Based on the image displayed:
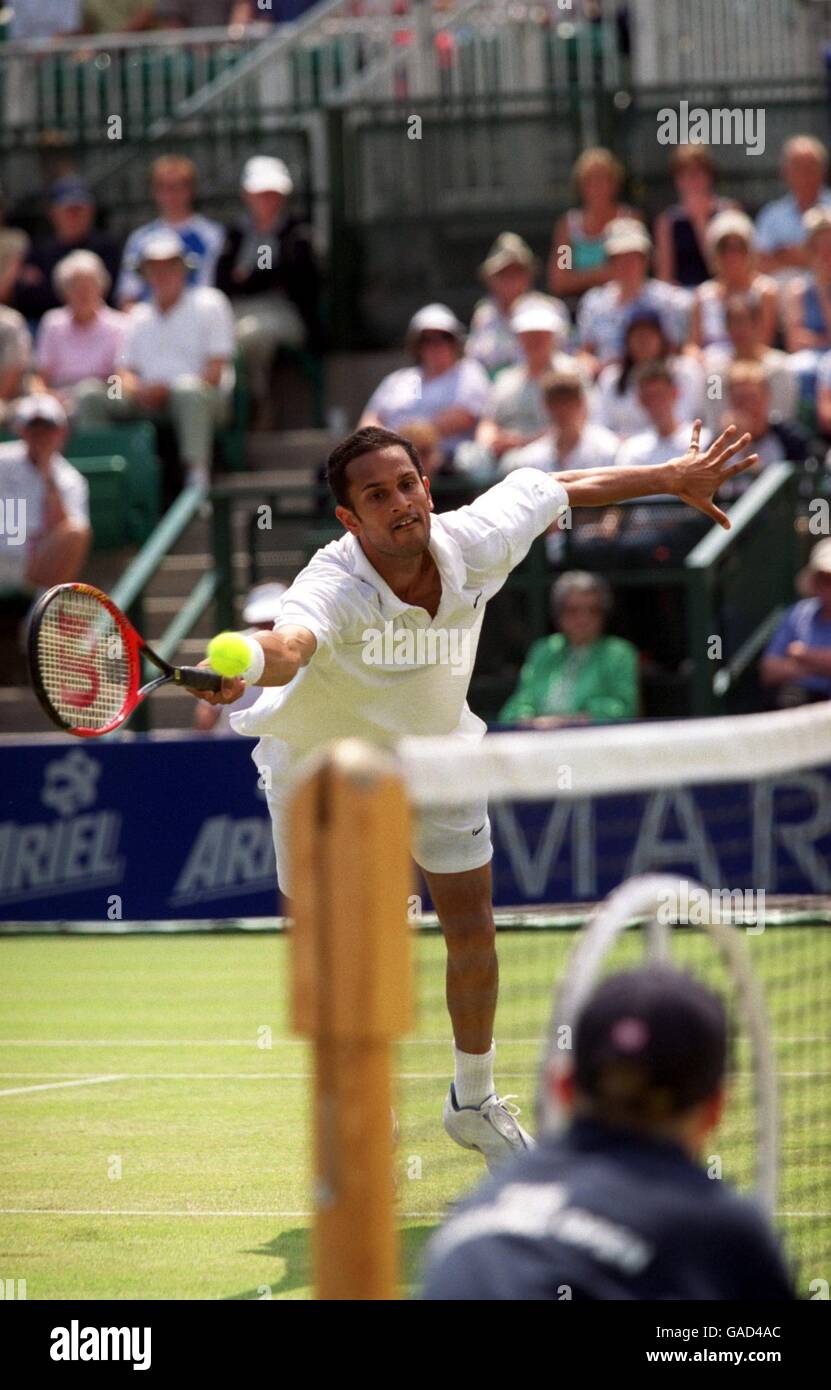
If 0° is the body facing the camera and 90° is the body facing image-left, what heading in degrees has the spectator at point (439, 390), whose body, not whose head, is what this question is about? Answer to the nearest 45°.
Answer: approximately 0°

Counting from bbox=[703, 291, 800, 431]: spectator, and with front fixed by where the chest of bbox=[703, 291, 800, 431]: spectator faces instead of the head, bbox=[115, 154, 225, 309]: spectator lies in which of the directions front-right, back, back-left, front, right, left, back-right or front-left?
back-right

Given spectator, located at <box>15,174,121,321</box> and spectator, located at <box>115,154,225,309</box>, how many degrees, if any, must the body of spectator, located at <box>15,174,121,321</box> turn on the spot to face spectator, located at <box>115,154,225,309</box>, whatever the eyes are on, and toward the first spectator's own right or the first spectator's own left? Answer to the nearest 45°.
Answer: approximately 45° to the first spectator's own left

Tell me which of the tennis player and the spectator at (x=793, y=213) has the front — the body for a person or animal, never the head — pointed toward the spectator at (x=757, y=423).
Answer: the spectator at (x=793, y=213)
